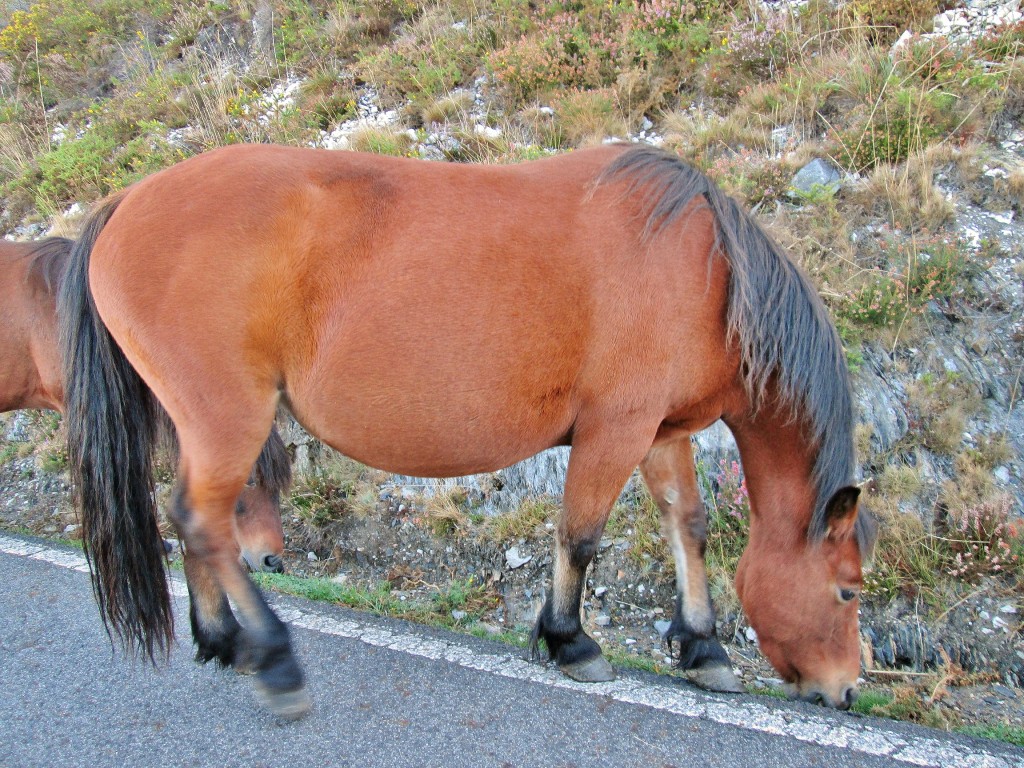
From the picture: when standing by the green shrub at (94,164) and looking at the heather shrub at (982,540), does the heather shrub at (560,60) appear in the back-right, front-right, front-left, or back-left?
front-left

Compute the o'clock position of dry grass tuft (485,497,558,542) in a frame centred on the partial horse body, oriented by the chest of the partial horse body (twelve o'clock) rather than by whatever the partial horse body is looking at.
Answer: The dry grass tuft is roughly at 1 o'clock from the partial horse body.

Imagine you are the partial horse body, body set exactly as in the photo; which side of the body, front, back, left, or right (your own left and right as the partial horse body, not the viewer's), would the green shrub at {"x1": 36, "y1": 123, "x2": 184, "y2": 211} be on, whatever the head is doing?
left

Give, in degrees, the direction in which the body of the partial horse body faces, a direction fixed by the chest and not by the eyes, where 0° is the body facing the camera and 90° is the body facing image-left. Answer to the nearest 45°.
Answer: approximately 270°

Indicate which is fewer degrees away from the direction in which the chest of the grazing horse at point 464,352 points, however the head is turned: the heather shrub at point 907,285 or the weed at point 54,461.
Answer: the heather shrub

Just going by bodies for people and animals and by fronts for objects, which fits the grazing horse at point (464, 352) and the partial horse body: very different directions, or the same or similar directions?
same or similar directions

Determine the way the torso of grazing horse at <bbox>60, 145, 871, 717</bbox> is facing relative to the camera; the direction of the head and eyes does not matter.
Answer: to the viewer's right

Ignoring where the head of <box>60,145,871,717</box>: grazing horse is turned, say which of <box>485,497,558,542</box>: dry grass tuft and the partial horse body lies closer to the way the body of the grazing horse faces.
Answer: the dry grass tuft

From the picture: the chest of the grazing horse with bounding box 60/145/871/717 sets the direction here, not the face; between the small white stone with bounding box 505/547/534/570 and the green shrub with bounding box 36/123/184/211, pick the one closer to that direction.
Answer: the small white stone

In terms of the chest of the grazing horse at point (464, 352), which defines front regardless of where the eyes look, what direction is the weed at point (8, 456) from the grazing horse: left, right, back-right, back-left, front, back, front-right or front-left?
back-left

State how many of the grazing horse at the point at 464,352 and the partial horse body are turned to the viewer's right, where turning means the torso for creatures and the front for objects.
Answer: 2

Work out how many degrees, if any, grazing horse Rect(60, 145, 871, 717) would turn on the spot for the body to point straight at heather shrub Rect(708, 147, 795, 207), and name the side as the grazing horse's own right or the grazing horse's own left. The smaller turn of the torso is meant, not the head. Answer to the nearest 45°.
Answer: approximately 45° to the grazing horse's own left
